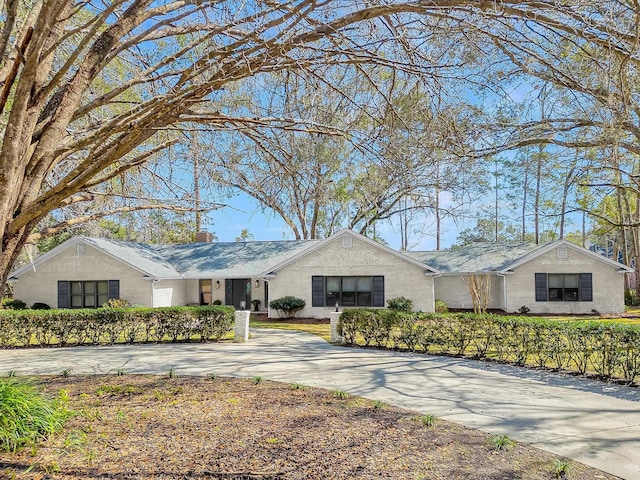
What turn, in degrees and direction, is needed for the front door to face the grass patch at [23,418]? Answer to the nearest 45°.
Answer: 0° — it already faces it

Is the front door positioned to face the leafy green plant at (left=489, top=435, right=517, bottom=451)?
yes

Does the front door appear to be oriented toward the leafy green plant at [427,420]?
yes

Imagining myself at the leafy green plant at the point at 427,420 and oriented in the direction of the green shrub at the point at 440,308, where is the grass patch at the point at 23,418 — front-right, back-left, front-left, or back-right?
back-left

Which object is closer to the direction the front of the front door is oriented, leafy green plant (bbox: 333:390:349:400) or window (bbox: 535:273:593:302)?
the leafy green plant

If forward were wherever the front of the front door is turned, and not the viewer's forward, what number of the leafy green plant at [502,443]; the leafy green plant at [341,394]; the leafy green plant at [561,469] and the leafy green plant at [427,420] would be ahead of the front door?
4

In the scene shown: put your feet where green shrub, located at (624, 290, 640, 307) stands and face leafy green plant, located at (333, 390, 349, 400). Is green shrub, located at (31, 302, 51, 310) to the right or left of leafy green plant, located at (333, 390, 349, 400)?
right

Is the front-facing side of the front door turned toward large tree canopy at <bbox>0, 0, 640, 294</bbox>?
yes

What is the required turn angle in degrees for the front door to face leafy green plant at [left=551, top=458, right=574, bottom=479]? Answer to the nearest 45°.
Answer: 0° — it already faces it

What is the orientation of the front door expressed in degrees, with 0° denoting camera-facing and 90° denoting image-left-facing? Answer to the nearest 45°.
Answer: approximately 0°

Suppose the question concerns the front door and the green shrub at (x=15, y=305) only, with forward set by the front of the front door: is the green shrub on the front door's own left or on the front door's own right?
on the front door's own right
